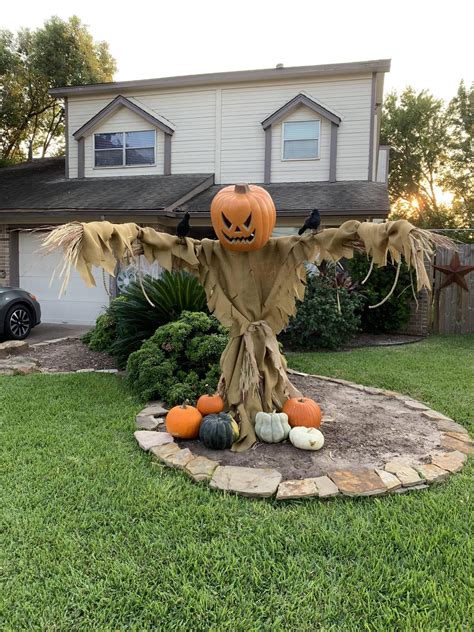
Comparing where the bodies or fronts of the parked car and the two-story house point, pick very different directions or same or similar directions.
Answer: very different directions

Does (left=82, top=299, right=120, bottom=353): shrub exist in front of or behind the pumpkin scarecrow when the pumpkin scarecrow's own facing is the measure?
behind

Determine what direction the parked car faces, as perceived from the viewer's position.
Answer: facing away from the viewer and to the right of the viewer

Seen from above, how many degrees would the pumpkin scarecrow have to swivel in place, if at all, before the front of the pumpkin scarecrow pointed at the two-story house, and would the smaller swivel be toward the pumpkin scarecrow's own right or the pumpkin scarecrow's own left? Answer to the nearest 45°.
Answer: approximately 180°

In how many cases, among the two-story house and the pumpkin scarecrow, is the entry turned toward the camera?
2

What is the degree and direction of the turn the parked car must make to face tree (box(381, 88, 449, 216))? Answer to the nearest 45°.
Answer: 0° — it already faces it

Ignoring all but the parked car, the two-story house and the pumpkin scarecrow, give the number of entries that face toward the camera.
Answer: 2

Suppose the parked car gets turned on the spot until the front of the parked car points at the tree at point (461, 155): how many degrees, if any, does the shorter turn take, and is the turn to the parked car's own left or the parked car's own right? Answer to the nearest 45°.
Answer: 0° — it already faces it
